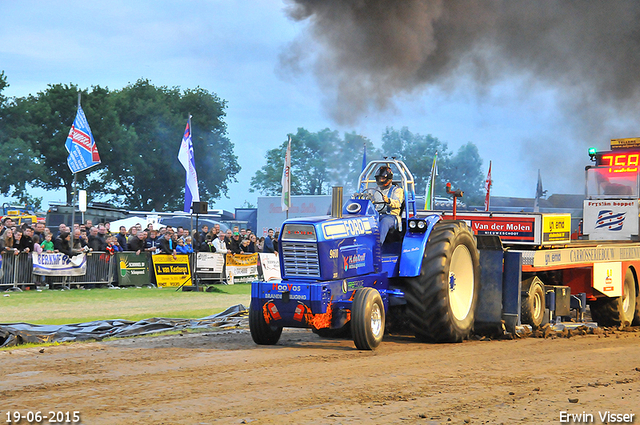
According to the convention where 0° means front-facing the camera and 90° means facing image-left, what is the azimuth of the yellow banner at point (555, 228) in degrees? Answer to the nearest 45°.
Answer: approximately 0°

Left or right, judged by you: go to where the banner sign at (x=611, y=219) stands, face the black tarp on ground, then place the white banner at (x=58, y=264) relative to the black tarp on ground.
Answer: right

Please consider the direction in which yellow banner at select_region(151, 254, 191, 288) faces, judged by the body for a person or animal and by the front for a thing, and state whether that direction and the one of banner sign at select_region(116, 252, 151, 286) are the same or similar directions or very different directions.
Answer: same or similar directions

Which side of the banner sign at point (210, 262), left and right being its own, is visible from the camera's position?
front

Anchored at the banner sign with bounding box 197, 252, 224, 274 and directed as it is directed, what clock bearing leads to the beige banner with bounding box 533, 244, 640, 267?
The beige banner is roughly at 11 o'clock from the banner sign.

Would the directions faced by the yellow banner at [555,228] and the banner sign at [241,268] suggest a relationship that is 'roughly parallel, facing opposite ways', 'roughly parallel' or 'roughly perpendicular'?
roughly parallel

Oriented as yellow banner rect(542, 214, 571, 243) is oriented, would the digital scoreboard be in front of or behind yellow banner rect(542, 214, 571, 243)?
behind

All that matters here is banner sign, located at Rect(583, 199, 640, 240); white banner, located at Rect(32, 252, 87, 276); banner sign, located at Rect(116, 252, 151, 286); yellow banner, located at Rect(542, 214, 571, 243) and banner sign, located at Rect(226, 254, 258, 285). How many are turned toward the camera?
5

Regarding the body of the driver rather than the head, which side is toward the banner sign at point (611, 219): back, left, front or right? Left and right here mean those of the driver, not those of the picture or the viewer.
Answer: back

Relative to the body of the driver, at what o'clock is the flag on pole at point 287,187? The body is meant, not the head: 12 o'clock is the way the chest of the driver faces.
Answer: The flag on pole is roughly at 4 o'clock from the driver.

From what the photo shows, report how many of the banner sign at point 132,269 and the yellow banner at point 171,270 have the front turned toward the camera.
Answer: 2

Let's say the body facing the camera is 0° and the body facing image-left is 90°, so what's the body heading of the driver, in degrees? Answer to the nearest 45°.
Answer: approximately 45°

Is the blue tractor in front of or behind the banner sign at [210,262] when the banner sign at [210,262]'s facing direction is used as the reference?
in front

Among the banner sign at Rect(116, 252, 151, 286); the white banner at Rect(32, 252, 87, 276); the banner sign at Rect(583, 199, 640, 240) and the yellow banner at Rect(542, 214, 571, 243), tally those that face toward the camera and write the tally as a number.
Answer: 4

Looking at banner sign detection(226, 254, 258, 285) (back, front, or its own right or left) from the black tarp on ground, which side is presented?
front

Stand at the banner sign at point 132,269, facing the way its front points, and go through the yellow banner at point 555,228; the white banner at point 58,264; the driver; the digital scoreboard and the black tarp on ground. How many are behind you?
0

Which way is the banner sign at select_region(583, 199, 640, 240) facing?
toward the camera

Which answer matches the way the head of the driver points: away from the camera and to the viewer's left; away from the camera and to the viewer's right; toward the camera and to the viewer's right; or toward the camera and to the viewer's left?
toward the camera and to the viewer's left

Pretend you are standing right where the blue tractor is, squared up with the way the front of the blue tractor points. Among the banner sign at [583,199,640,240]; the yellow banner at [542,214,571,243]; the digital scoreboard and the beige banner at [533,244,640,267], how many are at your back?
4

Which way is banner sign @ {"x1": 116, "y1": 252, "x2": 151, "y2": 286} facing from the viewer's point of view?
toward the camera

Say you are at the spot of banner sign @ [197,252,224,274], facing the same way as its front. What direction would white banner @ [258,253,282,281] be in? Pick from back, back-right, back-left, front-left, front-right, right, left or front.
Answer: left
